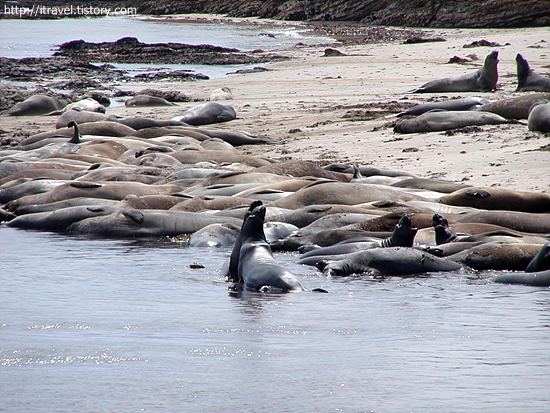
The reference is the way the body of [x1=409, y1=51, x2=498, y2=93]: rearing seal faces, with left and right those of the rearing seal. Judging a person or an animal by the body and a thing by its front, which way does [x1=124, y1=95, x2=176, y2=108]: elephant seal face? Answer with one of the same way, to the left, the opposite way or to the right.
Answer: the opposite way

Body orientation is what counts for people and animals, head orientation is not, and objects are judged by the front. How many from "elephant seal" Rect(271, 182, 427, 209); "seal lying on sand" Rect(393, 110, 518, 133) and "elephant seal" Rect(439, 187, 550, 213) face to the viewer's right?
0

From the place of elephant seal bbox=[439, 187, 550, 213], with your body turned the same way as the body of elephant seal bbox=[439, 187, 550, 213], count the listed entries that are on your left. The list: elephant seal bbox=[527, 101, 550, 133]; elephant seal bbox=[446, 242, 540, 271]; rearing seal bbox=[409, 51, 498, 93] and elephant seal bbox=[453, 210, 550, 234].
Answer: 2

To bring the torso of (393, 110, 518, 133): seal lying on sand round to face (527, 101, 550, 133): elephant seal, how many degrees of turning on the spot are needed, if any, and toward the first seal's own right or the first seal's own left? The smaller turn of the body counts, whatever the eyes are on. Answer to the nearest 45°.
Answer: approximately 135° to the first seal's own left

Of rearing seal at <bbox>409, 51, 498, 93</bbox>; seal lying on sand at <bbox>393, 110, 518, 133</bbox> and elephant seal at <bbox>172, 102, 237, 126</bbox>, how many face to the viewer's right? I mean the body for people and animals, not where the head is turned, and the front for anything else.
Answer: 2

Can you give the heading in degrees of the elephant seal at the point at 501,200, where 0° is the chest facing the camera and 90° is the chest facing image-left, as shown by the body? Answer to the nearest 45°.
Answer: approximately 90°
